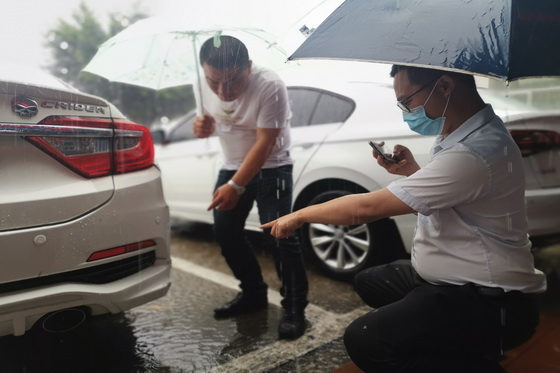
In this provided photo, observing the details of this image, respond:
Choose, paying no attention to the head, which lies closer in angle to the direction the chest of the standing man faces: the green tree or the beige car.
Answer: the beige car

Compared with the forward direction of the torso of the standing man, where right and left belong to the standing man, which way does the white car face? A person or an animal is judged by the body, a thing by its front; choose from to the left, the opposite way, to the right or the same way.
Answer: to the right

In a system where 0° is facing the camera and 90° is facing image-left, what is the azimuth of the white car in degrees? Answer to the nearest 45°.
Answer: approximately 135°

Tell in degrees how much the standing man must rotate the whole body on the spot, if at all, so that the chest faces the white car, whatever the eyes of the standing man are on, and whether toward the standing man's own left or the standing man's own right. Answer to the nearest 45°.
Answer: approximately 180°

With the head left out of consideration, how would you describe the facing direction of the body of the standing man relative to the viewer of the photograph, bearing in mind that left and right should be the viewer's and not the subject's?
facing the viewer and to the left of the viewer

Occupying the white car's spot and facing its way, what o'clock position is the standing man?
The standing man is roughly at 9 o'clock from the white car.

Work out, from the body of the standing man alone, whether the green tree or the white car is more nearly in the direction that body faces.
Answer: the green tree

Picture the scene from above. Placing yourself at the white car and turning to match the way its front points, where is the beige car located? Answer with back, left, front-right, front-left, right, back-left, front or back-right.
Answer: left

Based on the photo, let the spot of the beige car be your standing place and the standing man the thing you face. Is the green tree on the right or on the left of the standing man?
left

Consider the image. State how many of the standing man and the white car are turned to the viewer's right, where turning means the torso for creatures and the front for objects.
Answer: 0

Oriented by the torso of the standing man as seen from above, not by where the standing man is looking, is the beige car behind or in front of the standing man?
in front

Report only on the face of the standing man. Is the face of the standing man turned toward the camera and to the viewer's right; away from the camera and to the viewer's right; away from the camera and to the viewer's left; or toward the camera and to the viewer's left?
toward the camera and to the viewer's left
